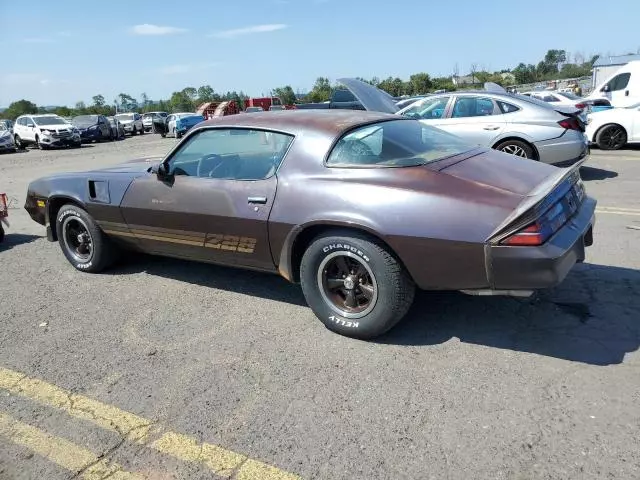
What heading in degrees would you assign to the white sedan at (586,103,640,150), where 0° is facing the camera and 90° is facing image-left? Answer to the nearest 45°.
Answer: approximately 90°

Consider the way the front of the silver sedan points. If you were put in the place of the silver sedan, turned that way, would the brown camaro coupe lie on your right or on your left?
on your left

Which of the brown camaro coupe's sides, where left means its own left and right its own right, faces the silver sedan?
right

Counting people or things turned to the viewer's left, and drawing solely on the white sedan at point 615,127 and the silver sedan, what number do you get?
2

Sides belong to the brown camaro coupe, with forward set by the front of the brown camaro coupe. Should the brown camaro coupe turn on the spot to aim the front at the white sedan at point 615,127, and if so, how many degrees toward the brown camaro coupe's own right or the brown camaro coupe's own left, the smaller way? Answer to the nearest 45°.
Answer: approximately 90° to the brown camaro coupe's own right

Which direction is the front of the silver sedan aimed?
to the viewer's left

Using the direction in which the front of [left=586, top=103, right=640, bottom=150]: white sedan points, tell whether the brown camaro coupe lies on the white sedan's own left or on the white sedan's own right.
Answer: on the white sedan's own left

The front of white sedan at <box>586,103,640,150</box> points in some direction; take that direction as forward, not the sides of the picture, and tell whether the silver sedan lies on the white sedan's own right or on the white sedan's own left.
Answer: on the white sedan's own left

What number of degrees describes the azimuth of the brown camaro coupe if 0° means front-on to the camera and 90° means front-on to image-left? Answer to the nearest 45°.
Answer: approximately 135°

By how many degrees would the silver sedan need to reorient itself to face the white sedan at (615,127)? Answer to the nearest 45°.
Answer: approximately 135° to its right
